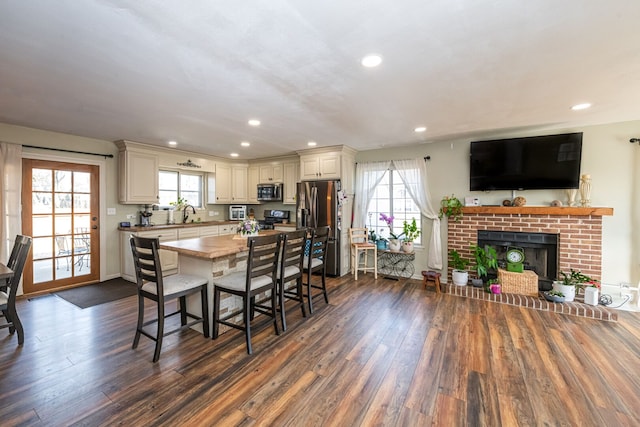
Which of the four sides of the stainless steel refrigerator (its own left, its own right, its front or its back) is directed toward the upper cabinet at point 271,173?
right

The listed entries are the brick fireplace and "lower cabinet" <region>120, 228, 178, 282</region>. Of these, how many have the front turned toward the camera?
2

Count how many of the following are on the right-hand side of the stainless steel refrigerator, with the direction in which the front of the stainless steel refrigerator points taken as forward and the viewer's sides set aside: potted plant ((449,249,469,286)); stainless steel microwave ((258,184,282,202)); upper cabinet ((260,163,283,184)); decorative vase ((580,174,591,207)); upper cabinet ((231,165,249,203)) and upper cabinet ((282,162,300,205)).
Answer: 4

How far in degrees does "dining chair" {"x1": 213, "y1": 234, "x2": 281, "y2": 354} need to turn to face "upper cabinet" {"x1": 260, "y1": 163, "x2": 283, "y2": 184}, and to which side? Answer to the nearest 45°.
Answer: approximately 45° to its right

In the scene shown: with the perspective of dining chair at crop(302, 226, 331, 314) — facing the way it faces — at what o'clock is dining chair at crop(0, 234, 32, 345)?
dining chair at crop(0, 234, 32, 345) is roughly at 10 o'clock from dining chair at crop(302, 226, 331, 314).

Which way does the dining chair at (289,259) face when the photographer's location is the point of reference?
facing away from the viewer and to the left of the viewer

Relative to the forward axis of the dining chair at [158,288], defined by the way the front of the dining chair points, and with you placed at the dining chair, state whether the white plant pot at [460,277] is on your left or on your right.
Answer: on your right

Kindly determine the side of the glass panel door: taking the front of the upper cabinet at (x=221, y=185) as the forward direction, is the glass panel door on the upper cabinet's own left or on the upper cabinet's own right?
on the upper cabinet's own right
